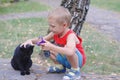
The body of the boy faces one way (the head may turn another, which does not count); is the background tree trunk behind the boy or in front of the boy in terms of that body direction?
behind

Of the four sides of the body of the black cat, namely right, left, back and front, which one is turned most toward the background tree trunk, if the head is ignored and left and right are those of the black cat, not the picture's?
left

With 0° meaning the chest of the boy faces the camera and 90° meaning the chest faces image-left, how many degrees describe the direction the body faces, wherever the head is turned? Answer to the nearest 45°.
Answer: approximately 45°

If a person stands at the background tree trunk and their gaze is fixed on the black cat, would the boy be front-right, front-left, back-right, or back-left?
front-left

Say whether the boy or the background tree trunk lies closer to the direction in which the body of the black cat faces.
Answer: the boy

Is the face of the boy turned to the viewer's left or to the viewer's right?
to the viewer's left

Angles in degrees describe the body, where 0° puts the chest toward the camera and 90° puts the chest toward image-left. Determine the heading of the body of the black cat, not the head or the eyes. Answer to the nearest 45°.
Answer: approximately 315°

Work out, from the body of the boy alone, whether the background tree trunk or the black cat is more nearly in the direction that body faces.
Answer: the black cat

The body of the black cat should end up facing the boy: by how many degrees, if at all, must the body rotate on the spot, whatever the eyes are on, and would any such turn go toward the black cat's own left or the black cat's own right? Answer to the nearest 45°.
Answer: approximately 45° to the black cat's own left

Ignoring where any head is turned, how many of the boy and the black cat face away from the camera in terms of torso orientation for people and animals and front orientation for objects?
0

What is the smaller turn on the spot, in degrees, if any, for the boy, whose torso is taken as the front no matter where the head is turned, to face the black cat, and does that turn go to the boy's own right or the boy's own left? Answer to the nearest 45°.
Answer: approximately 45° to the boy's own right
